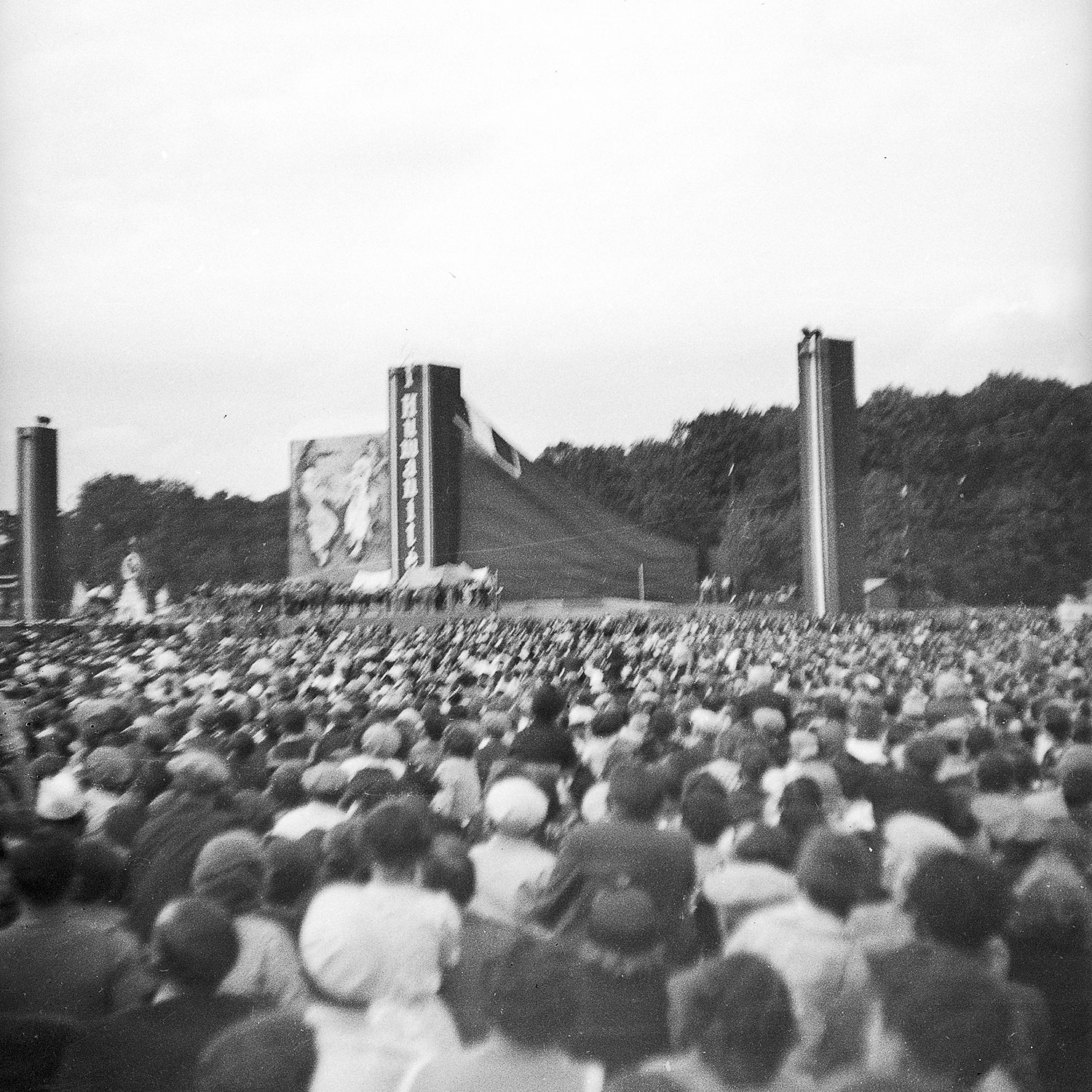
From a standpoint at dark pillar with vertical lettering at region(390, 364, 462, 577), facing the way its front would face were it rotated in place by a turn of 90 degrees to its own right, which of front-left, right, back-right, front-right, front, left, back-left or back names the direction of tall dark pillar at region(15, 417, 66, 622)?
front-left

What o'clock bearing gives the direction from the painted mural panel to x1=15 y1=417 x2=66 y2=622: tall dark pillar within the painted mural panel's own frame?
The tall dark pillar is roughly at 3 o'clock from the painted mural panel.

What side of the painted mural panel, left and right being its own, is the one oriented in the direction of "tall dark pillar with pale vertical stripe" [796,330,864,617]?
left

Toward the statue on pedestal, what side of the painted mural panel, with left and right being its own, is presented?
right

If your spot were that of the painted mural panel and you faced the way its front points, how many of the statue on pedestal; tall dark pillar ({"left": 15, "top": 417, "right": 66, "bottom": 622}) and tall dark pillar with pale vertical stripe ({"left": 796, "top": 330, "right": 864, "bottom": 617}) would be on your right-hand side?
2

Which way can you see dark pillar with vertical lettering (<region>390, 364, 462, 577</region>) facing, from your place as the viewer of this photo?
facing the viewer and to the left of the viewer

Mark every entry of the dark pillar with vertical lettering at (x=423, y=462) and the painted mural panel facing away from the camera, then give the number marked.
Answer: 0

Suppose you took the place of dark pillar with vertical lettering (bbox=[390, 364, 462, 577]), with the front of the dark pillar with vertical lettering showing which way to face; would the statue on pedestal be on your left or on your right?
on your right

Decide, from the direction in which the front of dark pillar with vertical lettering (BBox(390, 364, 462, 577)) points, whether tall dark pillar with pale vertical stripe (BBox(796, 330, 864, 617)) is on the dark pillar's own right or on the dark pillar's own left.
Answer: on the dark pillar's own left

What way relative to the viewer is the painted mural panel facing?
toward the camera
